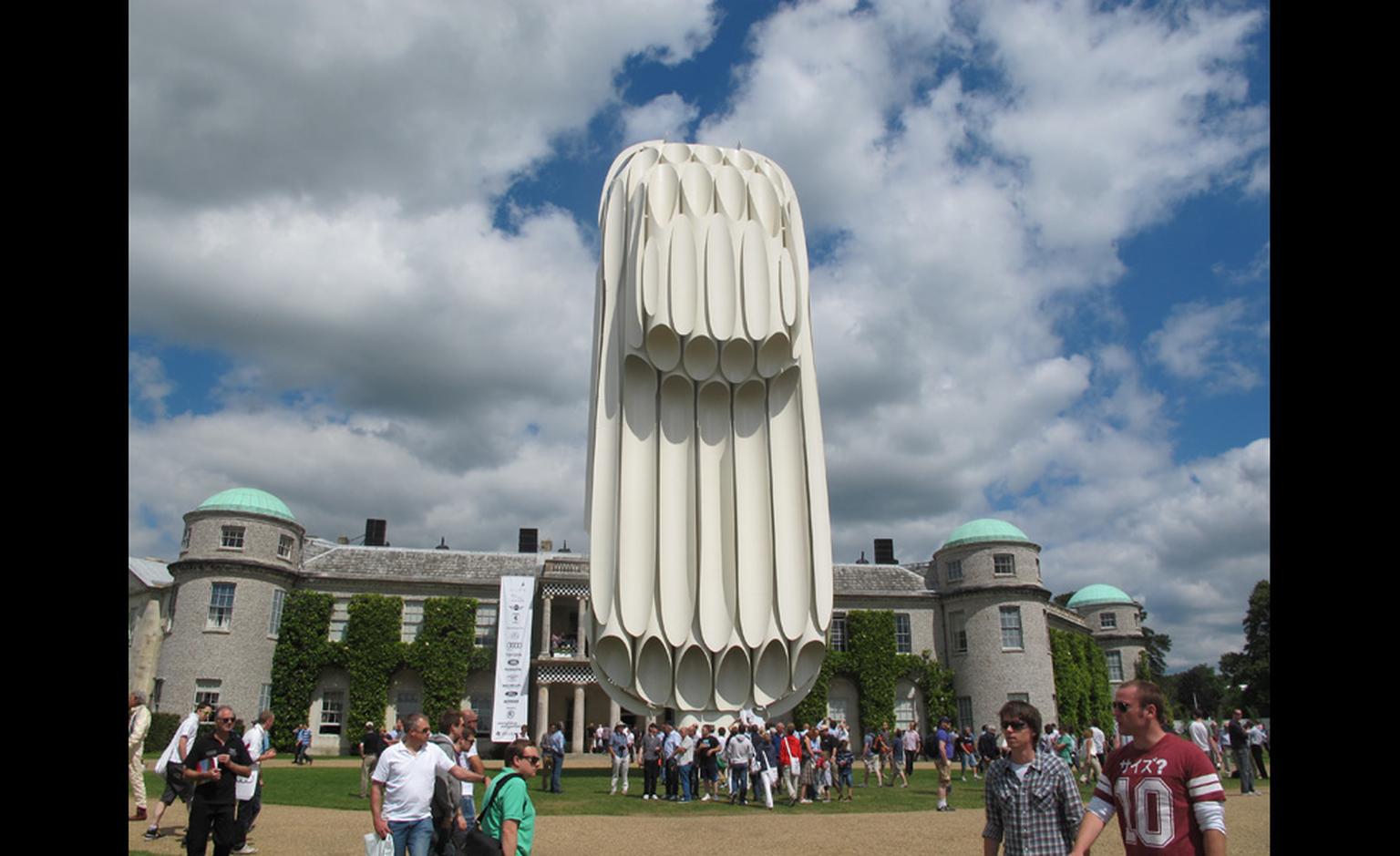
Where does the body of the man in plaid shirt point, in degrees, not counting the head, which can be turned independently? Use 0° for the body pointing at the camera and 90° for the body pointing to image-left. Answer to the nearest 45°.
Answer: approximately 45°

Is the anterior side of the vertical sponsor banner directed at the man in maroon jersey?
yes

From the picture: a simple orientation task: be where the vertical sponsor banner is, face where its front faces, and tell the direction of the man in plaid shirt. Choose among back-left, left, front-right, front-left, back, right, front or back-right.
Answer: front

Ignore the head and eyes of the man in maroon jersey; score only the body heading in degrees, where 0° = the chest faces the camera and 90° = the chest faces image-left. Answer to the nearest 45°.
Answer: approximately 45°

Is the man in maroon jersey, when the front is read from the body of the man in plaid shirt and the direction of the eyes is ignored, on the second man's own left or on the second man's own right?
on the second man's own left
